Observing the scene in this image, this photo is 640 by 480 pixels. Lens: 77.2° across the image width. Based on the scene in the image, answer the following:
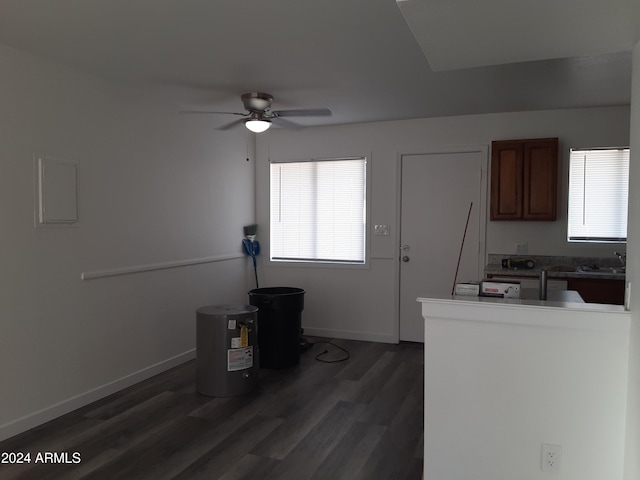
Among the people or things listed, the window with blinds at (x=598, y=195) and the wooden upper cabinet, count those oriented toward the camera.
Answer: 2

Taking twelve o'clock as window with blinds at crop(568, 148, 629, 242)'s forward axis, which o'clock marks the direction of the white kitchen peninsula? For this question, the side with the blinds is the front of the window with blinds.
The white kitchen peninsula is roughly at 12 o'clock from the window with blinds.

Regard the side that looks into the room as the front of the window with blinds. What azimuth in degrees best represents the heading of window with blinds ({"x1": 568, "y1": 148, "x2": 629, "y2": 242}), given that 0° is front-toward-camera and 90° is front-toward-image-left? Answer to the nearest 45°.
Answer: approximately 0°

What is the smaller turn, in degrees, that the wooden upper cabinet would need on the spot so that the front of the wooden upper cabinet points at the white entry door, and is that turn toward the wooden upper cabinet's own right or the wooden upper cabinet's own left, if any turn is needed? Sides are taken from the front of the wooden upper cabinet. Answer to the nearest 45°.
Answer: approximately 90° to the wooden upper cabinet's own right

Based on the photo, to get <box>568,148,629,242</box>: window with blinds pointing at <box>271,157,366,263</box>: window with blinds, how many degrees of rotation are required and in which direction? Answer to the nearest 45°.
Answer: approximately 90° to its right

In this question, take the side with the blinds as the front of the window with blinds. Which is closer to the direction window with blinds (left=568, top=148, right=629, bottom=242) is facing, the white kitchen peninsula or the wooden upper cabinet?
the white kitchen peninsula

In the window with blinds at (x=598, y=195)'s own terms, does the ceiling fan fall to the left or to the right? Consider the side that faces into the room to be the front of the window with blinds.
on its right

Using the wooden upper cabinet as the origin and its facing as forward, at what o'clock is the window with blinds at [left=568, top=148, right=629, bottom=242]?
The window with blinds is roughly at 8 o'clock from the wooden upper cabinet.

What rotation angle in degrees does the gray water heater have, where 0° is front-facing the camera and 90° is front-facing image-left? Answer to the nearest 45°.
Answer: approximately 315°
